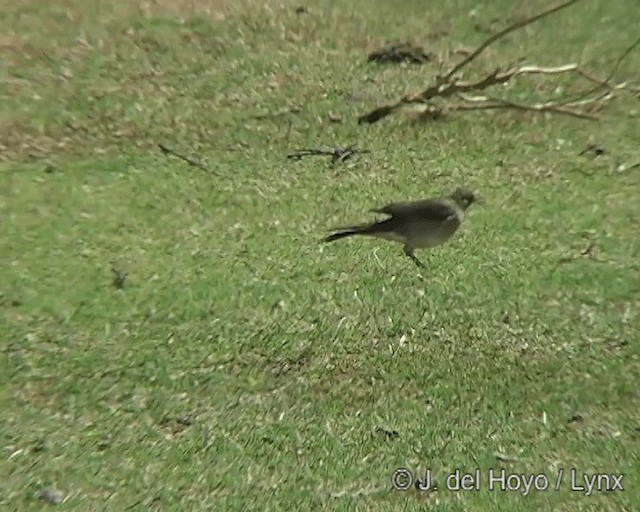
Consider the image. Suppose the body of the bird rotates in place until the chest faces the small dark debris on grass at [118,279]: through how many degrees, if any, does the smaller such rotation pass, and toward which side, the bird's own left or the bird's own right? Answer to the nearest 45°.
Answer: approximately 180°

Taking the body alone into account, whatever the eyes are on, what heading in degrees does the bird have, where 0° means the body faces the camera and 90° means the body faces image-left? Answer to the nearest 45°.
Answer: approximately 270°

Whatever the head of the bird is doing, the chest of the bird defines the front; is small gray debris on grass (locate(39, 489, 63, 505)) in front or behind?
behind

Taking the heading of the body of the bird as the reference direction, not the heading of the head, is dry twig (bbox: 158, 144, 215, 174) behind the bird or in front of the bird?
behind
